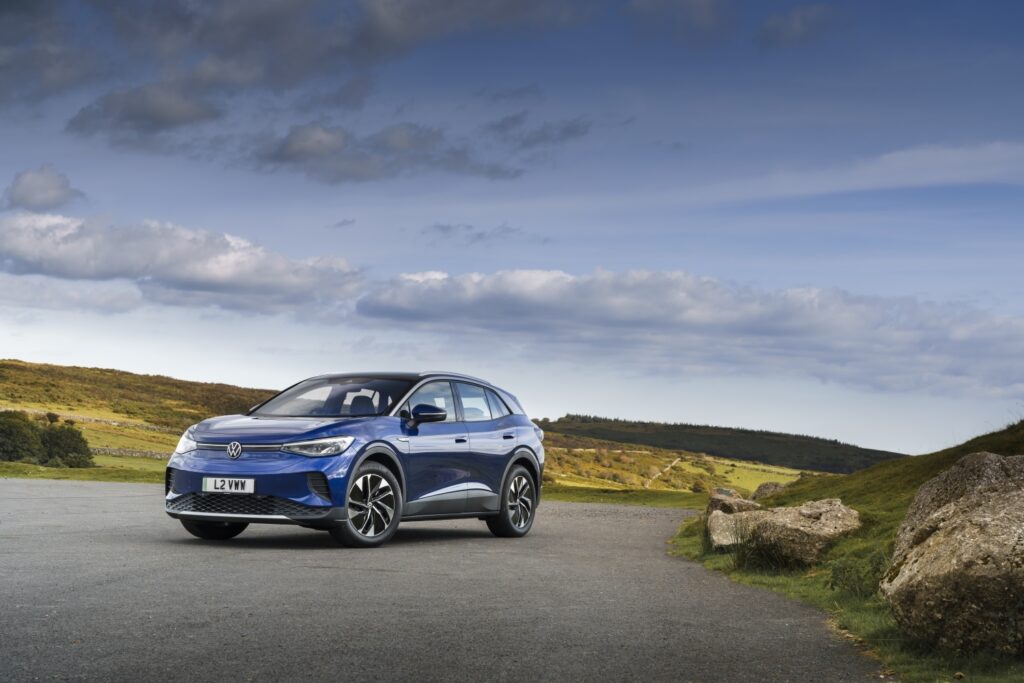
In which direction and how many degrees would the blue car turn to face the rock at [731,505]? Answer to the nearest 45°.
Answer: approximately 135° to its left

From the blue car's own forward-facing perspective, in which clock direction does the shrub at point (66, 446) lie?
The shrub is roughly at 4 o'clock from the blue car.

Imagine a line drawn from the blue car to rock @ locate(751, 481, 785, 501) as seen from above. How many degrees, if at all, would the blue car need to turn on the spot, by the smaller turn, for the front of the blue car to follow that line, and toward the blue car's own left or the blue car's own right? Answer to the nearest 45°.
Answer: approximately 180°

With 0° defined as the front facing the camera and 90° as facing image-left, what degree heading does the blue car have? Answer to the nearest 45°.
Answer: approximately 45°

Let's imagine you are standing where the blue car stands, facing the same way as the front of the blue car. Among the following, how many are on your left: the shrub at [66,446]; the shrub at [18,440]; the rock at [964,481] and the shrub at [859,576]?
2

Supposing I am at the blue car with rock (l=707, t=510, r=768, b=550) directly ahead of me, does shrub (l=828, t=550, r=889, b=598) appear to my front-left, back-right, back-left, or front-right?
front-right

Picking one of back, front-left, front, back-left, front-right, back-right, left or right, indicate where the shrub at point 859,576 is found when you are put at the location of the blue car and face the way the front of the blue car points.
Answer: left

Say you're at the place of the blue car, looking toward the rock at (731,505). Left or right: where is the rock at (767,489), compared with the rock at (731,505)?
left

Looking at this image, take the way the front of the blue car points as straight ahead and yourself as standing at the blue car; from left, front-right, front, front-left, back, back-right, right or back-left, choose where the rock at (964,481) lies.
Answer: left

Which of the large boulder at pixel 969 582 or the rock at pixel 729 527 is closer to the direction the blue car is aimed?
the large boulder

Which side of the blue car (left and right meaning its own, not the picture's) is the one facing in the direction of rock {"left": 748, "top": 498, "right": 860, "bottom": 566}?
left

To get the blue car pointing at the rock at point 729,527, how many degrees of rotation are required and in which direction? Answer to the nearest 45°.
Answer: approximately 135° to its left
